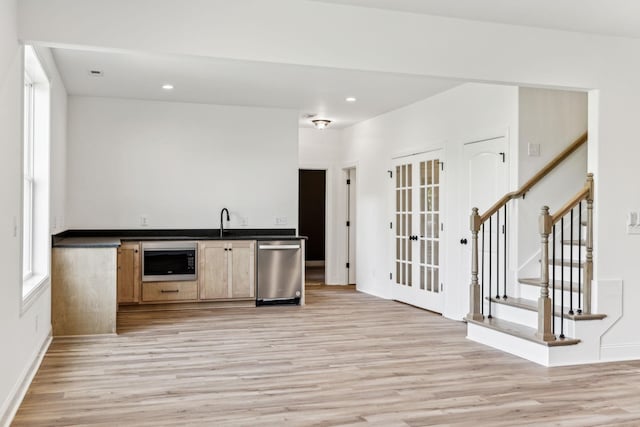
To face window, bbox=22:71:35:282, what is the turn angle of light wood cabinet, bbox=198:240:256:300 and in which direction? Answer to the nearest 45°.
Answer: approximately 45° to its right

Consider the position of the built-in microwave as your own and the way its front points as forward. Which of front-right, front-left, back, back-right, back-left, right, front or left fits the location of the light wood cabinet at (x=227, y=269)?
left

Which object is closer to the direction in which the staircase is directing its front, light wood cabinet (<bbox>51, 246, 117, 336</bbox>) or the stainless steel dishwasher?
the light wood cabinet

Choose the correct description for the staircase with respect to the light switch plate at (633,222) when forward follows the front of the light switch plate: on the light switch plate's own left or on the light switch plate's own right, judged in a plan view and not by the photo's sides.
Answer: on the light switch plate's own right

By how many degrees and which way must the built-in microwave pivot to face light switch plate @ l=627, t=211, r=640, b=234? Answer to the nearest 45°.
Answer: approximately 45° to its left

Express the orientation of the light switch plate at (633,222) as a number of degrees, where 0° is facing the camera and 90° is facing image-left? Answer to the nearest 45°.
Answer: approximately 0°

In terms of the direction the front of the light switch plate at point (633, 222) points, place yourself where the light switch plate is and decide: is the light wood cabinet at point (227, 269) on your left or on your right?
on your right

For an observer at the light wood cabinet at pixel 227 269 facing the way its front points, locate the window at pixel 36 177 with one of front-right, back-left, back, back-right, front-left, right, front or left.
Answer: front-right
